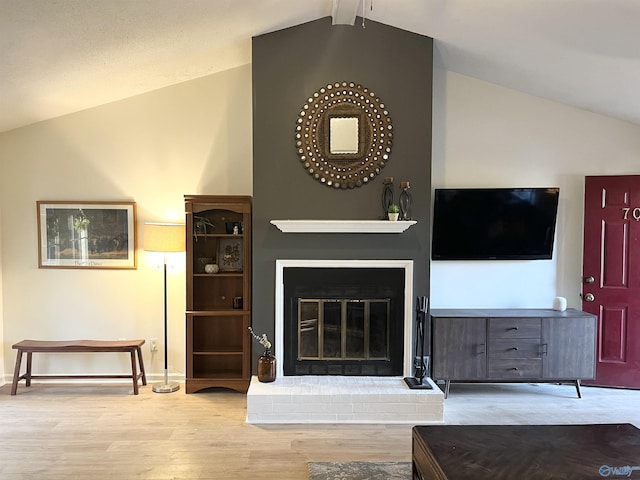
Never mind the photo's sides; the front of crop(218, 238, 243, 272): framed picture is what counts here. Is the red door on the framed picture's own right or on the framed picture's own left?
on the framed picture's own left

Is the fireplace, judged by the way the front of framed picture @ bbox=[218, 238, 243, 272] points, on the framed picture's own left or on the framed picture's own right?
on the framed picture's own left

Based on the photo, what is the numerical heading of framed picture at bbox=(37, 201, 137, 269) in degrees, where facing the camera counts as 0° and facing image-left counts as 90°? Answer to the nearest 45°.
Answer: approximately 0°

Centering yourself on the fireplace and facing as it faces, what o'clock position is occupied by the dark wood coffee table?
The dark wood coffee table is roughly at 11 o'clock from the fireplace.

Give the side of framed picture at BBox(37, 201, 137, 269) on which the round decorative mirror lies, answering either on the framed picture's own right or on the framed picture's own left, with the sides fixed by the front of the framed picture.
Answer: on the framed picture's own left

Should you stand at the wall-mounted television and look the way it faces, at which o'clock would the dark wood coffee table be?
The dark wood coffee table is roughly at 12 o'clock from the wall-mounted television.

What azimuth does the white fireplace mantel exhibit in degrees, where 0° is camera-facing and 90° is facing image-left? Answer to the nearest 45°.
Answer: approximately 0°

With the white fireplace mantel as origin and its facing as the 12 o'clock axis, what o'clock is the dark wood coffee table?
The dark wood coffee table is roughly at 11 o'clock from the white fireplace mantel.

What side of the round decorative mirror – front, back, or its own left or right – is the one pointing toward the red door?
left

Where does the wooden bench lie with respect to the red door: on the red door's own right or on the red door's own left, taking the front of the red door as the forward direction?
on the red door's own right
